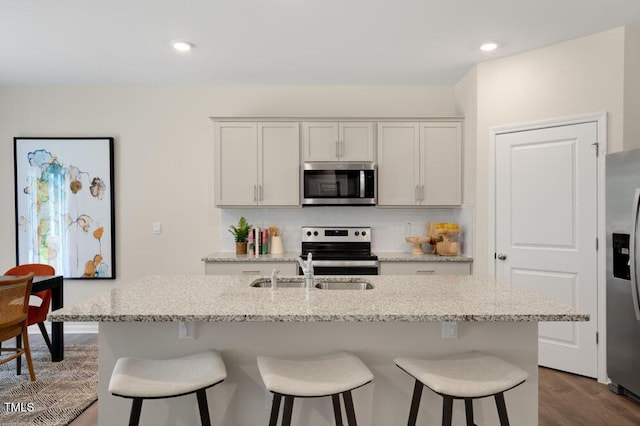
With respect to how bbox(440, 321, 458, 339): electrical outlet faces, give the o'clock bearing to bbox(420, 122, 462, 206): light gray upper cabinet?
The light gray upper cabinet is roughly at 6 o'clock from the electrical outlet.

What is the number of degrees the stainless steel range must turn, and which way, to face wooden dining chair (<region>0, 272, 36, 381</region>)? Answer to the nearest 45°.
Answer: approximately 45° to its right

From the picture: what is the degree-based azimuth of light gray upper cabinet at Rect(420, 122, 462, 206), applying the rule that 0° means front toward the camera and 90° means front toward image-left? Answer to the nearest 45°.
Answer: approximately 0°

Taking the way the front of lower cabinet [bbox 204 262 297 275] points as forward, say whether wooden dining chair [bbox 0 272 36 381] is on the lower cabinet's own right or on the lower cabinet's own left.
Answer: on the lower cabinet's own right

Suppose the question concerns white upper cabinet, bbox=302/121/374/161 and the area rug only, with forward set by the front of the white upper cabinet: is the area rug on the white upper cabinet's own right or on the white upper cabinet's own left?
on the white upper cabinet's own right

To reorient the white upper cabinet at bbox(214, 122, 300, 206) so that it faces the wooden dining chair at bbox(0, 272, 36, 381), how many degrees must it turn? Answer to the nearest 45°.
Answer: approximately 45° to its right

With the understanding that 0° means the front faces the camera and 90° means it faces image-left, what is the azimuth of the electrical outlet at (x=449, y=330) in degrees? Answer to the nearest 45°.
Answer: approximately 0°

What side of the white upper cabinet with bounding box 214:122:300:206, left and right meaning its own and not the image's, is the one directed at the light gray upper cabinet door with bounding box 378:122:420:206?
left

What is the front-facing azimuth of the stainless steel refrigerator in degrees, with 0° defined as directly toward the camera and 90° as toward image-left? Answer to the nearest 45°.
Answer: approximately 45°

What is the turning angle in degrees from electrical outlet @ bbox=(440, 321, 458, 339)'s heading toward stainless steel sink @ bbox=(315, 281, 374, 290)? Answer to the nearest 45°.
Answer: approximately 135° to its right

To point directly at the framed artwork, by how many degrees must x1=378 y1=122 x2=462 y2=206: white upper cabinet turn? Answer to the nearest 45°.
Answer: approximately 90° to its right
